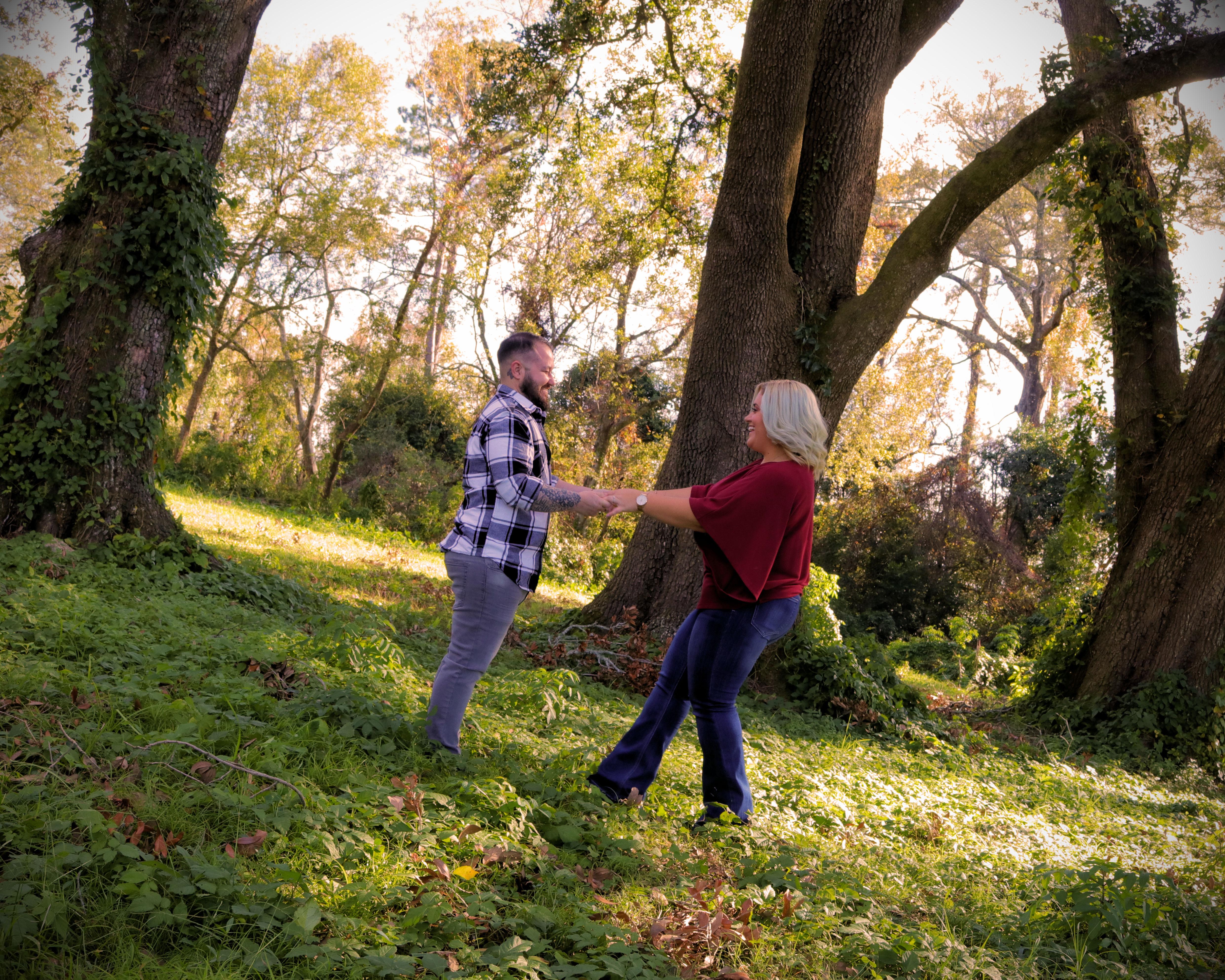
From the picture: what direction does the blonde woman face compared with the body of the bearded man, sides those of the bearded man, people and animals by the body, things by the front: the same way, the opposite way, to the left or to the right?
the opposite way

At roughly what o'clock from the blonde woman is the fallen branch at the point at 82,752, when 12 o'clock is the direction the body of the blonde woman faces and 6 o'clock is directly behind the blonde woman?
The fallen branch is roughly at 11 o'clock from the blonde woman.

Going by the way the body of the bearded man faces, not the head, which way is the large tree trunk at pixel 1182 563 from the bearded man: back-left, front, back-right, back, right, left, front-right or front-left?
front-left

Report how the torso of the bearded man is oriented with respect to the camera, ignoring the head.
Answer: to the viewer's right

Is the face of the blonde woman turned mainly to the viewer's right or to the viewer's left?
to the viewer's left

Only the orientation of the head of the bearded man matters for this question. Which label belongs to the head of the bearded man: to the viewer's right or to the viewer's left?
to the viewer's right

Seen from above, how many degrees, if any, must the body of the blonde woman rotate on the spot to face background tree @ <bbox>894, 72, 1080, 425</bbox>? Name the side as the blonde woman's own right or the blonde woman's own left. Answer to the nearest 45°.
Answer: approximately 90° to the blonde woman's own right

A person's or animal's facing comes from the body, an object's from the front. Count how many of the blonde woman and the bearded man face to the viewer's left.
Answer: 1

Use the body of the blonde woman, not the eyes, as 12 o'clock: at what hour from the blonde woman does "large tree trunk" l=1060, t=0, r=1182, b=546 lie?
The large tree trunk is roughly at 4 o'clock from the blonde woman.

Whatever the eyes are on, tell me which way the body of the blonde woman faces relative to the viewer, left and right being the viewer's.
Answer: facing to the left of the viewer
